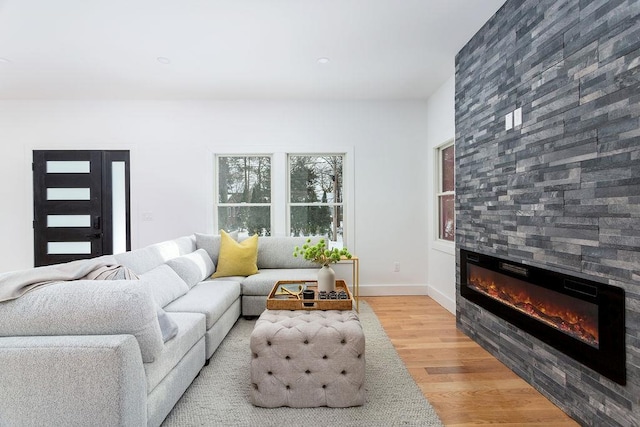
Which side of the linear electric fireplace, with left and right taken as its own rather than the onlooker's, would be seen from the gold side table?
right

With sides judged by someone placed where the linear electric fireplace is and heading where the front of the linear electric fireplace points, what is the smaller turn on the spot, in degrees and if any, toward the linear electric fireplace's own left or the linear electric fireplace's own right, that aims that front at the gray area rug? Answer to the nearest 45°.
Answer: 0° — it already faces it

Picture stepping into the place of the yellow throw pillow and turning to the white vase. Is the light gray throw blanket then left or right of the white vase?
right

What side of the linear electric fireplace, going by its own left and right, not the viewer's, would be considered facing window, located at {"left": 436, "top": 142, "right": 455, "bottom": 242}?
right

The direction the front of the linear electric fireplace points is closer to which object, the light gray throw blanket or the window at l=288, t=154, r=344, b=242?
the light gray throw blanket

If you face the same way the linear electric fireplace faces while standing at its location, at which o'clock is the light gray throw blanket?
The light gray throw blanket is roughly at 12 o'clock from the linear electric fireplace.

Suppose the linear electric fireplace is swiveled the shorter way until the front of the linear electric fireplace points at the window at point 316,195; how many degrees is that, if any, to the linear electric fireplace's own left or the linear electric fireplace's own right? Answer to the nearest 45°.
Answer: approximately 90° to the linear electric fireplace's own right

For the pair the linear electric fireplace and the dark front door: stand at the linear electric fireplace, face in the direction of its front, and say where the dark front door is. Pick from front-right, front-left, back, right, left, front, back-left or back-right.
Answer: front-right

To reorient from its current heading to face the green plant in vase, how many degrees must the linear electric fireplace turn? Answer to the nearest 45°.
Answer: approximately 45° to its right

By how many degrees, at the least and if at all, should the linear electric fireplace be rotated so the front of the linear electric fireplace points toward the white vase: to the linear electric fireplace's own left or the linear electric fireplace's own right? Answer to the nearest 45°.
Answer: approximately 45° to the linear electric fireplace's own right

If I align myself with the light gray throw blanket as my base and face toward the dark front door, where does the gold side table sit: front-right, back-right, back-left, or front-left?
front-right

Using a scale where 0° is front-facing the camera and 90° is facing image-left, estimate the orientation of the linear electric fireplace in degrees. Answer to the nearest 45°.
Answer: approximately 45°

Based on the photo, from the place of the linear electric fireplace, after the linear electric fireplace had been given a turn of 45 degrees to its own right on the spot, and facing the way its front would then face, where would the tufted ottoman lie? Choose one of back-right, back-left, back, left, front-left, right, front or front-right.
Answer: front-left

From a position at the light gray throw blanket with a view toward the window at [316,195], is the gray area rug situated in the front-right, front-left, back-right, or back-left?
front-right
